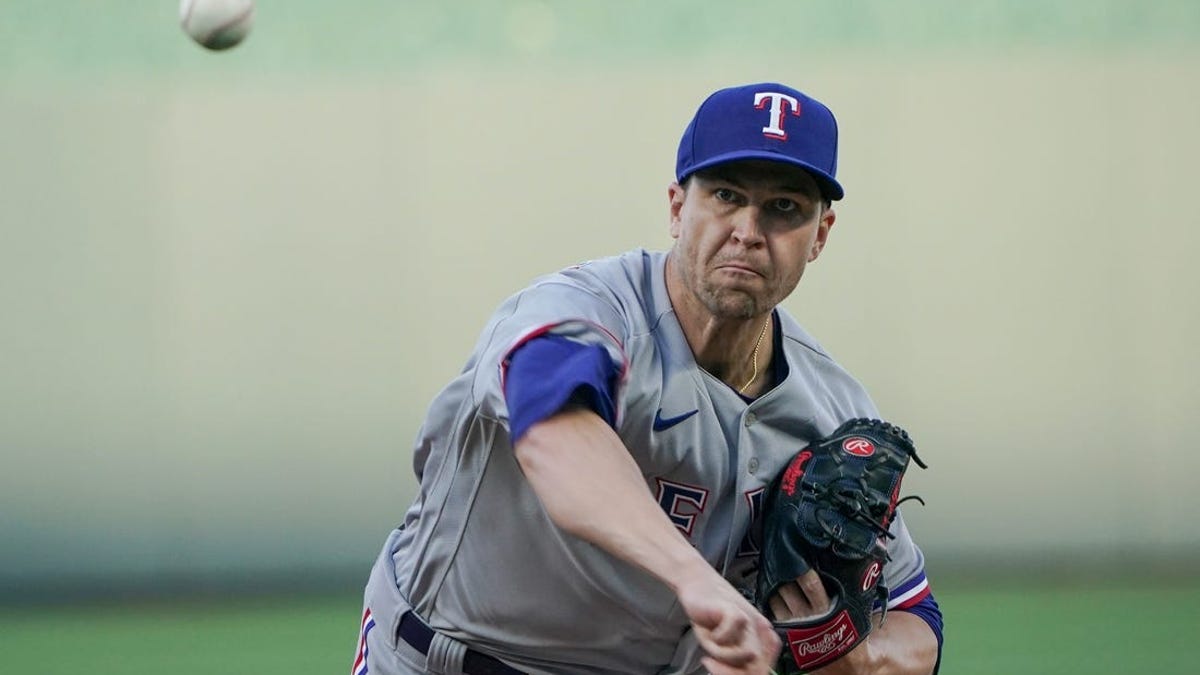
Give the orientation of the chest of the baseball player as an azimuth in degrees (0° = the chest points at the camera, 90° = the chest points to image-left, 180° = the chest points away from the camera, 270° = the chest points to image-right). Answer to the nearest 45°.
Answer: approximately 315°
